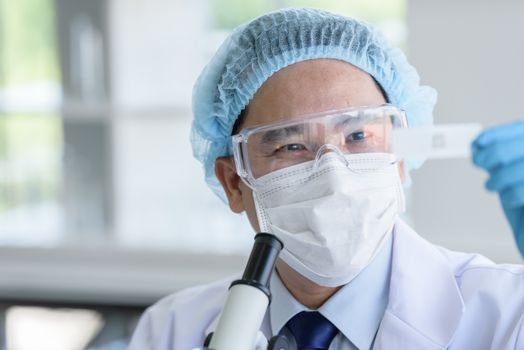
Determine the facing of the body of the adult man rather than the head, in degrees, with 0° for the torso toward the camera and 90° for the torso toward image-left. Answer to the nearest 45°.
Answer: approximately 0°
